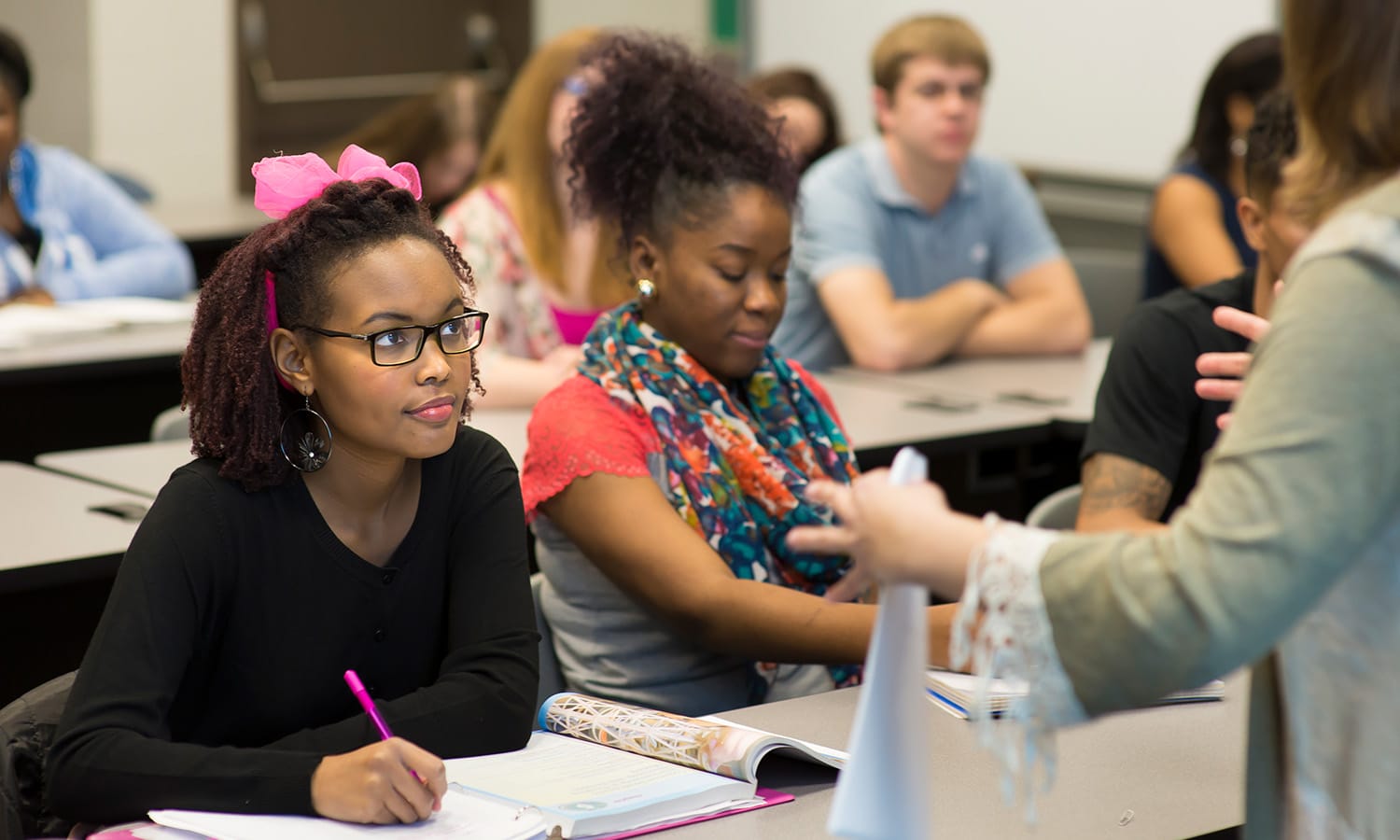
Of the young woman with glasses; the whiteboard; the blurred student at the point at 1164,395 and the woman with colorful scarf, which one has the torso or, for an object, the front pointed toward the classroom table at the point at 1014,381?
the whiteboard

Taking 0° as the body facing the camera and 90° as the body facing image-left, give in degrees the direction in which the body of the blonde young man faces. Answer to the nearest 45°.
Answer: approximately 315°

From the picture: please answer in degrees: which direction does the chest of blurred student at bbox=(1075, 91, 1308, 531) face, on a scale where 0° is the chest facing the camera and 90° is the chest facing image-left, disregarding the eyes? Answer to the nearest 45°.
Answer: approximately 315°

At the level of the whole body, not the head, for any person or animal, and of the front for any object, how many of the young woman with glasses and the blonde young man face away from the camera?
0

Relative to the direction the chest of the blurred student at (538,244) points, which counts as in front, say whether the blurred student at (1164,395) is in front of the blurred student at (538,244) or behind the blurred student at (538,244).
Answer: in front

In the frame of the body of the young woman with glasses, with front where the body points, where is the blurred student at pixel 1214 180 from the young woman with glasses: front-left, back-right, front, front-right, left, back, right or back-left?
left

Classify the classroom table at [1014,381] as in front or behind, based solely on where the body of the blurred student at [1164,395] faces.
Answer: behind

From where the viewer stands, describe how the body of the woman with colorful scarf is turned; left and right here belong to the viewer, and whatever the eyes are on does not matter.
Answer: facing the viewer and to the right of the viewer

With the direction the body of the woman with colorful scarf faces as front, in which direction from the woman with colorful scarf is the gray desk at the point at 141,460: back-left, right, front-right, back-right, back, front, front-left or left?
back

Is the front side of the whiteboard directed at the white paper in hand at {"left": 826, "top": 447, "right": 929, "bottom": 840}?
yes

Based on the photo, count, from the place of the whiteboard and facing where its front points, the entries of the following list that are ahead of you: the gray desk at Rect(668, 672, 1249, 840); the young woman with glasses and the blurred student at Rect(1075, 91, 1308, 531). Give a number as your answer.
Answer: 3

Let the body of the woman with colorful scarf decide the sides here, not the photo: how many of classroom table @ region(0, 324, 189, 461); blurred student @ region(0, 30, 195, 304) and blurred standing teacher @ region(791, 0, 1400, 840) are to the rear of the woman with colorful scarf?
2

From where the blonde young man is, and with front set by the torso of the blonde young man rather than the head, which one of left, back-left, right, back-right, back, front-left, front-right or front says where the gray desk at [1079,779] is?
front-right

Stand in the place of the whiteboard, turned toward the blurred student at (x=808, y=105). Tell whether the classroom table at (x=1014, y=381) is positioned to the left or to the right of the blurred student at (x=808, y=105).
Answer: left

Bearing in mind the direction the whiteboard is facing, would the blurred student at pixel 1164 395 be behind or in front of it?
in front

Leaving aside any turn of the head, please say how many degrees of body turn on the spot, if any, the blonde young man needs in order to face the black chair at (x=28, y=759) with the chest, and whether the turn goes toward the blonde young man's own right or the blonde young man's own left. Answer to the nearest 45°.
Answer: approximately 45° to the blonde young man's own right

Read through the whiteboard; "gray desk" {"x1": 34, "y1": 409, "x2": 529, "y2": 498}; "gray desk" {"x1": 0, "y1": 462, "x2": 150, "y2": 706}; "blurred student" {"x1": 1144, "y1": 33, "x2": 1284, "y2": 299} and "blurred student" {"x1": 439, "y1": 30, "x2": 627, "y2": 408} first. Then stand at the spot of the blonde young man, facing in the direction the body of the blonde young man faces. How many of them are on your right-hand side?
3
